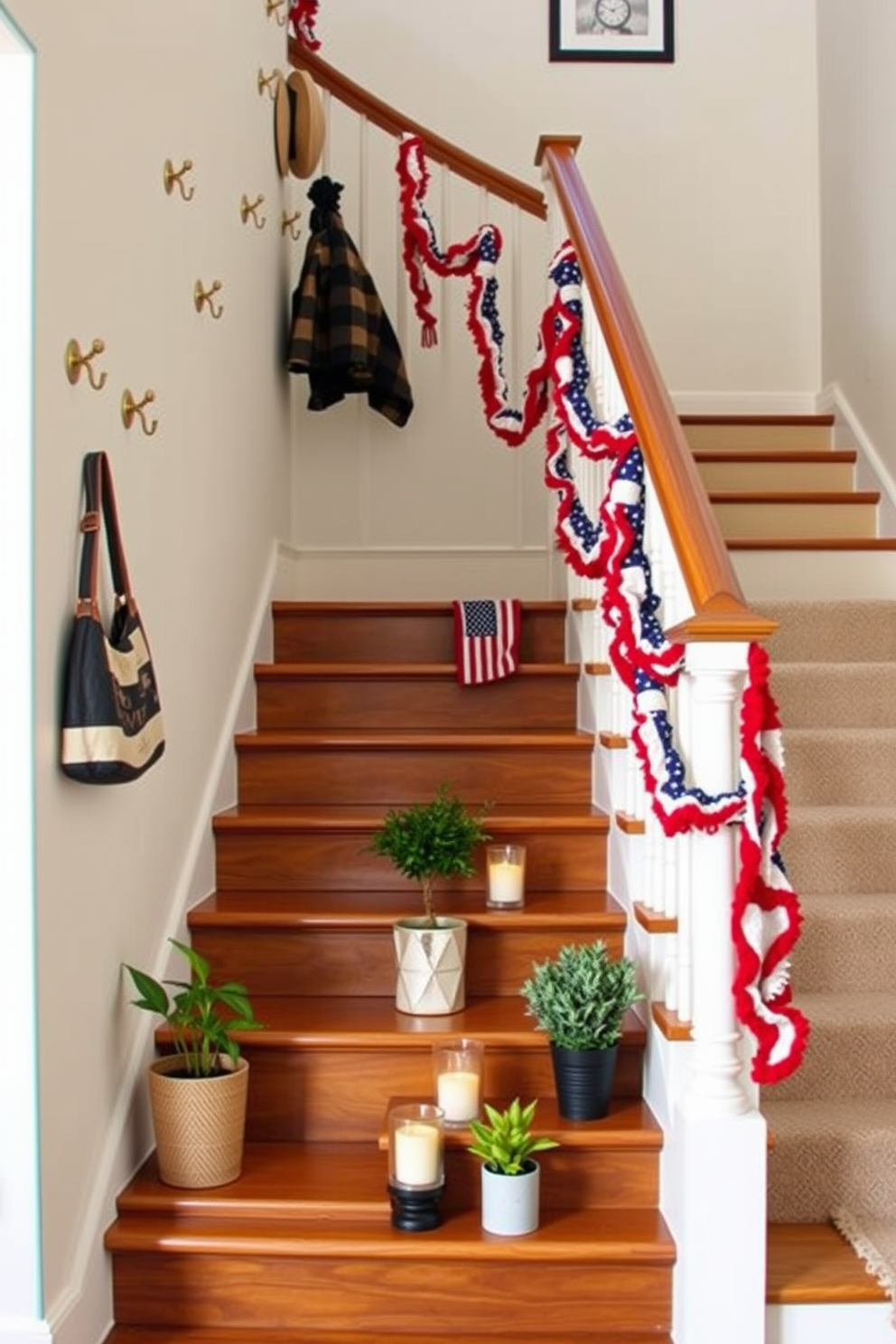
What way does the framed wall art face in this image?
toward the camera

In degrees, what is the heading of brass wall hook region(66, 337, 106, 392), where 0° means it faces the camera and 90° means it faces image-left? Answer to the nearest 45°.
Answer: approximately 315°

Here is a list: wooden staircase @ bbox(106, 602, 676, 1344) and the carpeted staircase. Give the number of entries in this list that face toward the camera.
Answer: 2

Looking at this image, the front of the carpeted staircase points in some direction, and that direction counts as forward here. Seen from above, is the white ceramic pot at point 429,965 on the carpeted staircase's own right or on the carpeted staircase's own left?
on the carpeted staircase's own right

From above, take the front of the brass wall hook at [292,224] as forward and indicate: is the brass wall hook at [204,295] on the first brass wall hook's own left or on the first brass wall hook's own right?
on the first brass wall hook's own right

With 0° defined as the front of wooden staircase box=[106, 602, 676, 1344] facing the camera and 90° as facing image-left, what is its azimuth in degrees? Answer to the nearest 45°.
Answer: approximately 0°

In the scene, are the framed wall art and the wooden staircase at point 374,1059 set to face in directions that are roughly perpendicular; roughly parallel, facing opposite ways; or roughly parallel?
roughly parallel

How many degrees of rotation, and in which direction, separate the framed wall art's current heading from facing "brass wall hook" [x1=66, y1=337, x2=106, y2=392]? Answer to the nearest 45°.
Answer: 0° — it already faces it

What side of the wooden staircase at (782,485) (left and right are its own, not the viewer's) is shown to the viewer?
front

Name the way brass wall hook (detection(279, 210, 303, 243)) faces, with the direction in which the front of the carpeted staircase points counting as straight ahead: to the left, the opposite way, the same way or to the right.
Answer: to the left

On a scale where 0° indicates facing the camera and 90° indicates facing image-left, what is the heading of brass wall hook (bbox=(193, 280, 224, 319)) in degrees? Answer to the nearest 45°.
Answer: approximately 315°

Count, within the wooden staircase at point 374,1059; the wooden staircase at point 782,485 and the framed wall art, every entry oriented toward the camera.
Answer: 3
